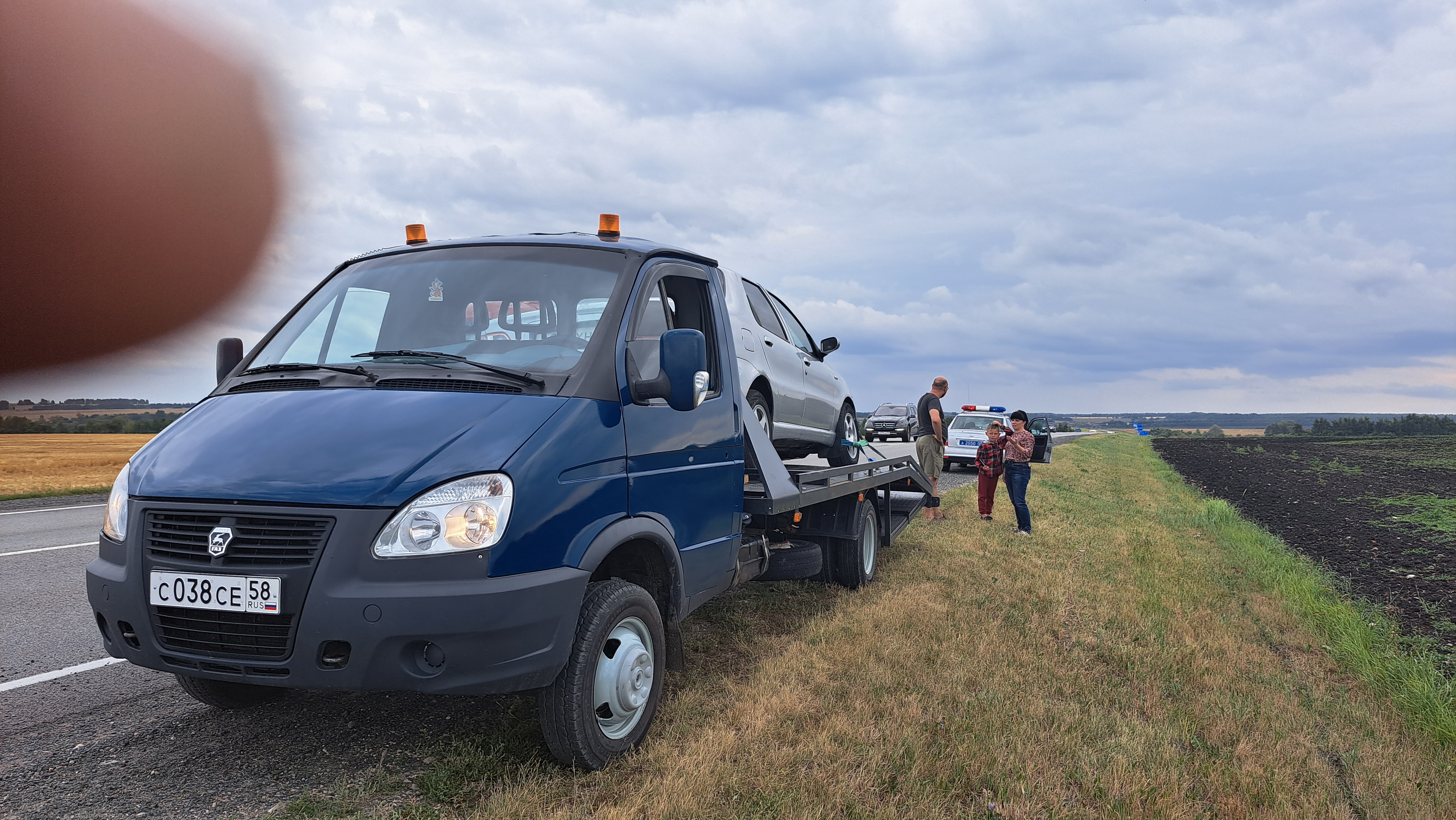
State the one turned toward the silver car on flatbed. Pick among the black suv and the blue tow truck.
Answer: the black suv

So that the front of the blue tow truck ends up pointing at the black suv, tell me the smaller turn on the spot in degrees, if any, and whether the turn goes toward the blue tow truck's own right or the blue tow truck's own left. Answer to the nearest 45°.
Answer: approximately 180°

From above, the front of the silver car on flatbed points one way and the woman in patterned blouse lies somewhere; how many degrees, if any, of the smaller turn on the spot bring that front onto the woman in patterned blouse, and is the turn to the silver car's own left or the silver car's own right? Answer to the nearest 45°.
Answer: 0° — it already faces them

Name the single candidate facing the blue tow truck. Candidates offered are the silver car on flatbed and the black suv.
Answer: the black suv

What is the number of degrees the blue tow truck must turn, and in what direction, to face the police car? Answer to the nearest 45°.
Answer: approximately 180°

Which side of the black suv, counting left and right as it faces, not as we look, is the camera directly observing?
front

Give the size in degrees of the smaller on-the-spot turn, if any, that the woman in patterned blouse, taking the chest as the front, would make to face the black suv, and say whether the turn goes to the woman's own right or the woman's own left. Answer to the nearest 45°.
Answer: approximately 135° to the woman's own right

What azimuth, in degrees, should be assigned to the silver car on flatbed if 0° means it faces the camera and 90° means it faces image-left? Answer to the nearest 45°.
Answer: approximately 225°

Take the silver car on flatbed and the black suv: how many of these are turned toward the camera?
1

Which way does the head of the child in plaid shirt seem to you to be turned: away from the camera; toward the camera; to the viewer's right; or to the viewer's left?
toward the camera

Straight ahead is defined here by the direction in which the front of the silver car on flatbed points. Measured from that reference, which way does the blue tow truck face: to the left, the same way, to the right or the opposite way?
the opposite way

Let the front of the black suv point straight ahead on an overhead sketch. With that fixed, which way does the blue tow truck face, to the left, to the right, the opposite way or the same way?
the same way

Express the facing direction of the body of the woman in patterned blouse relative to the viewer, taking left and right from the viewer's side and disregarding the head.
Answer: facing the viewer and to the left of the viewer

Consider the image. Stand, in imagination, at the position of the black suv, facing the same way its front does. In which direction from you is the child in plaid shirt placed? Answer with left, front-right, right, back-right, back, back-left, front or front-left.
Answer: front

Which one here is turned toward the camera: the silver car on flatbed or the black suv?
the black suv

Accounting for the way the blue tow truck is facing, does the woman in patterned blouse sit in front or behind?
behind
